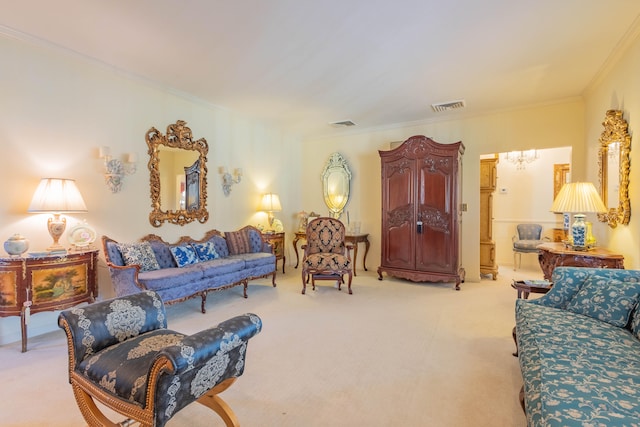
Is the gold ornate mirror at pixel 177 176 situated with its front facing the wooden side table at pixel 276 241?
no

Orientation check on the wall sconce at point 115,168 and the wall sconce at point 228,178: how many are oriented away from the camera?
0

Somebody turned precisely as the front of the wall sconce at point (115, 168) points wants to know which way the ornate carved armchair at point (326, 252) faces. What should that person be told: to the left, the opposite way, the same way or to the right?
to the right

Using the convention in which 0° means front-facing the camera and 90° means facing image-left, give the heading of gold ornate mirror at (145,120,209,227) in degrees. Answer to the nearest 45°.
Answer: approximately 315°

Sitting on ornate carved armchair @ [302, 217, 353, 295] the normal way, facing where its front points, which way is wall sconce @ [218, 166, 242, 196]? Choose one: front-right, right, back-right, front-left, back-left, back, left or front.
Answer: right

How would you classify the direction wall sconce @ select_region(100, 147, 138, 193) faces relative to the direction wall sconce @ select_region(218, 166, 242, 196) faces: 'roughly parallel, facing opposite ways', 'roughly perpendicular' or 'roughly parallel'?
roughly parallel

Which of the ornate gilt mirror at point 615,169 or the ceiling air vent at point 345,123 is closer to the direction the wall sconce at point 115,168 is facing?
the ornate gilt mirror

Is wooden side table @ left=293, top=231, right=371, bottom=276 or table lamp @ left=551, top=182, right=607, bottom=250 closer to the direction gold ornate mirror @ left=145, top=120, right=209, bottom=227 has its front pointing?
the table lamp

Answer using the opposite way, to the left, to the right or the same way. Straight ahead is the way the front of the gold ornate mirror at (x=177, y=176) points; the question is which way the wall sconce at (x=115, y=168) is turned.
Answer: the same way

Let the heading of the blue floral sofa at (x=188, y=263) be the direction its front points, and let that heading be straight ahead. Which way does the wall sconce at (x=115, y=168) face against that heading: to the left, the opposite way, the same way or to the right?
the same way

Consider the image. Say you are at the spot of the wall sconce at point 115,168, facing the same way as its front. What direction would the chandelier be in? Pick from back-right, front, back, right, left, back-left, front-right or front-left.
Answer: front-left

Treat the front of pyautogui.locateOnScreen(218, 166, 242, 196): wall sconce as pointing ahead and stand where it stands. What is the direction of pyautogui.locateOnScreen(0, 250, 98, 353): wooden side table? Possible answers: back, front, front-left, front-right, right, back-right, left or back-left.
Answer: right

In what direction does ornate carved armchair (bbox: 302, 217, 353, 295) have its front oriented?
toward the camera

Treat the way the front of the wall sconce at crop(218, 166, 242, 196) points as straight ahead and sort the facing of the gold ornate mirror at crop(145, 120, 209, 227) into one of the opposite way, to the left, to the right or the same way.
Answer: the same way

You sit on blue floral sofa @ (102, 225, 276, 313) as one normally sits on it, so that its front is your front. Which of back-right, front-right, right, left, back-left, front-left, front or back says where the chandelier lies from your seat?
front-left

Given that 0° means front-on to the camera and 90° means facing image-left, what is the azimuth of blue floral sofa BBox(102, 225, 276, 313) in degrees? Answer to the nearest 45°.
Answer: approximately 315°

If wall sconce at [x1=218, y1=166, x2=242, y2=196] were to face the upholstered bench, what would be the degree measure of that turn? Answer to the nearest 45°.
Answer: approximately 45° to its right

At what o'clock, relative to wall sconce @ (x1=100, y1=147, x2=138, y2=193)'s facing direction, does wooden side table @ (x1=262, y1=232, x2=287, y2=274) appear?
The wooden side table is roughly at 10 o'clock from the wall sconce.

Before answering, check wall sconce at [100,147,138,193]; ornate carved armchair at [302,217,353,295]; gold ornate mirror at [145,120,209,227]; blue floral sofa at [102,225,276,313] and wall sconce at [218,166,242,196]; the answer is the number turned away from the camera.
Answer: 0

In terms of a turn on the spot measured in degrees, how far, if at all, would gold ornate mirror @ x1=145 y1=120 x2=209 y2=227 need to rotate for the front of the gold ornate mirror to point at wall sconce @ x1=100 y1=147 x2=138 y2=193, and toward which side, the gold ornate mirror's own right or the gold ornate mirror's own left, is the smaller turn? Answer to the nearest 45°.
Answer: approximately 90° to the gold ornate mirror's own right

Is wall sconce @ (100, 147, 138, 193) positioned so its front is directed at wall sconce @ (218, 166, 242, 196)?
no

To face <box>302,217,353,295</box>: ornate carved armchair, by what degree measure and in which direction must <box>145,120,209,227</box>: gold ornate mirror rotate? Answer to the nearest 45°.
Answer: approximately 45° to its left

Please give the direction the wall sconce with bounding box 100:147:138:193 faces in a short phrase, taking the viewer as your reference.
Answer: facing the viewer and to the right of the viewer

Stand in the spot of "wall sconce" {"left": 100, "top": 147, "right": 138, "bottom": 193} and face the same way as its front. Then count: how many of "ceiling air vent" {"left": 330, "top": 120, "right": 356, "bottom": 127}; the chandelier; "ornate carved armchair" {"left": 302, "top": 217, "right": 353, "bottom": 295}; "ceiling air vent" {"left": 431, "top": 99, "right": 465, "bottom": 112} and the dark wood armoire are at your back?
0
